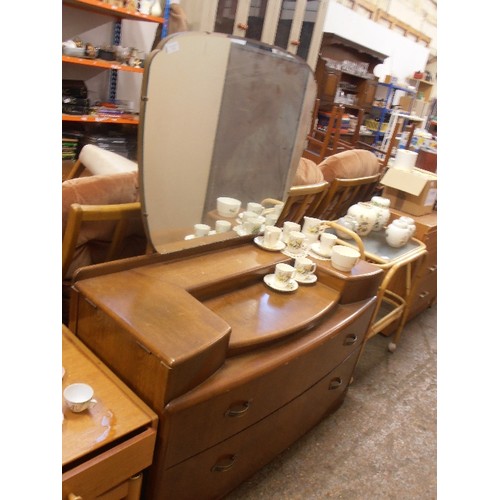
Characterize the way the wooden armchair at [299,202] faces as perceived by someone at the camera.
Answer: facing away from the viewer and to the left of the viewer

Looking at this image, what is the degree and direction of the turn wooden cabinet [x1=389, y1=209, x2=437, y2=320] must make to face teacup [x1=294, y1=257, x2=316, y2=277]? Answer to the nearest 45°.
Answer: approximately 45° to its right

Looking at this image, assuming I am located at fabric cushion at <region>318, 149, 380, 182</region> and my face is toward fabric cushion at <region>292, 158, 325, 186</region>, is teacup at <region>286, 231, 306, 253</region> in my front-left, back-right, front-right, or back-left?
front-left

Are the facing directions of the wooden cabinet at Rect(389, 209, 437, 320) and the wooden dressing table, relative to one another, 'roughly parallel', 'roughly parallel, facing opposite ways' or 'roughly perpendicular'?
roughly parallel

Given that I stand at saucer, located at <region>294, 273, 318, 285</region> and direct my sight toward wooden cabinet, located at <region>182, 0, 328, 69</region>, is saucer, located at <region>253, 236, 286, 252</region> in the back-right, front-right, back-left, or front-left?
front-left

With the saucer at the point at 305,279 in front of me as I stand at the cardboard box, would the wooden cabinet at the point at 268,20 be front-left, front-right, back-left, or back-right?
back-right

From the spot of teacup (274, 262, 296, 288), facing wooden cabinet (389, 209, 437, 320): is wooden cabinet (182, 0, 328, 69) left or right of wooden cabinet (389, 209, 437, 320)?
left

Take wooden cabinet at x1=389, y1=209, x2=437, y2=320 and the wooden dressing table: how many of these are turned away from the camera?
0

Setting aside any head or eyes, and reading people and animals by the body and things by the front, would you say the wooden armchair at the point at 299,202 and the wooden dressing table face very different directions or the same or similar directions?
very different directions

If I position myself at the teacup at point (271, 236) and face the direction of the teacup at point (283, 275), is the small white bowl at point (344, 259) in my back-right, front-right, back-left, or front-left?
front-left
